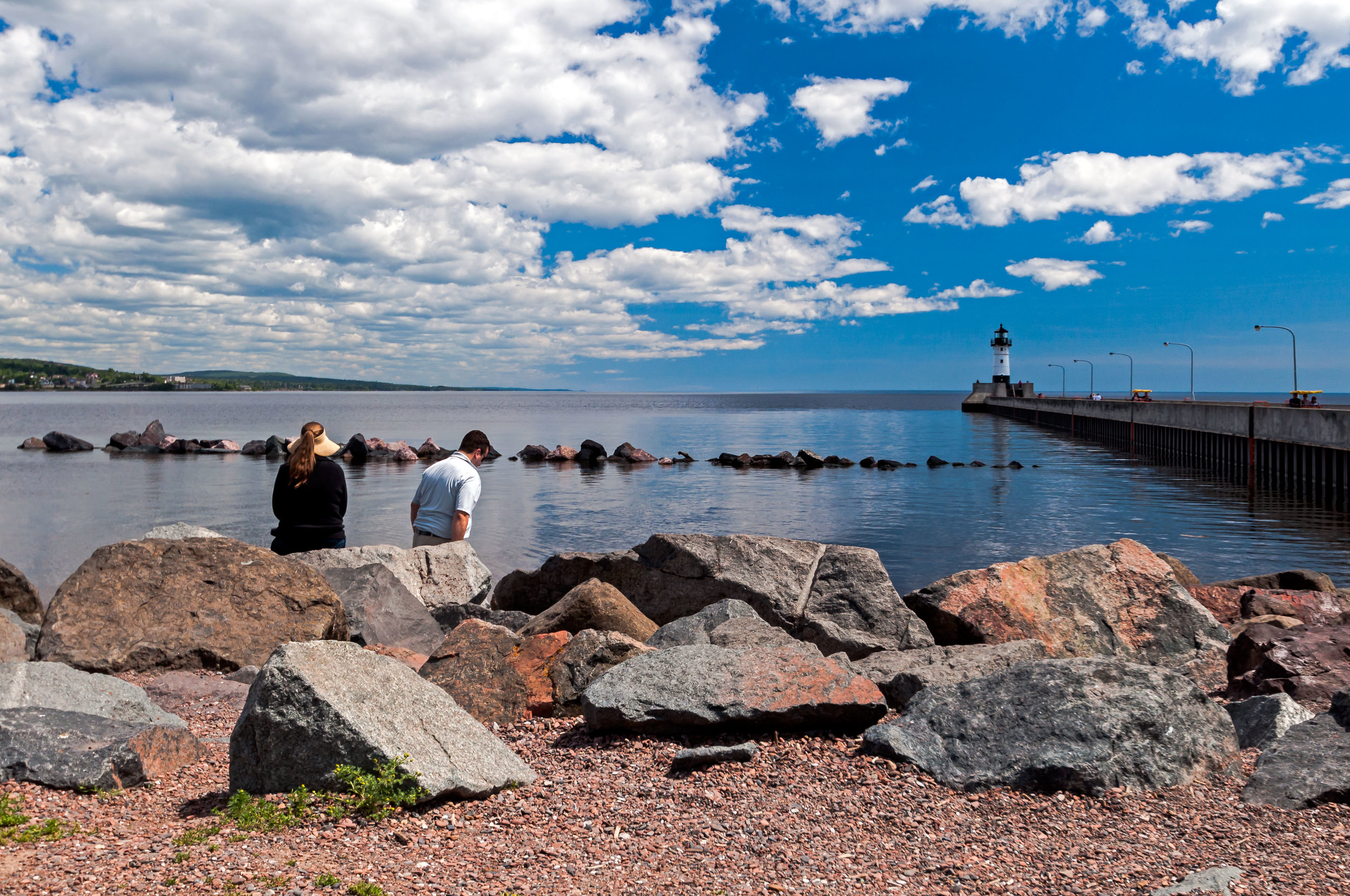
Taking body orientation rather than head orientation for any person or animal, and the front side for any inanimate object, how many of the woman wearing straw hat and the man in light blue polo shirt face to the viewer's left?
0

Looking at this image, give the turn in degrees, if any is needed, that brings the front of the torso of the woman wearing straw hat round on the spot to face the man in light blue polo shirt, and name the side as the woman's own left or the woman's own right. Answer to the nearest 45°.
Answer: approximately 90° to the woman's own right

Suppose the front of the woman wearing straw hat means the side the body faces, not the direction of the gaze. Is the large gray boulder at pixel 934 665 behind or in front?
behind

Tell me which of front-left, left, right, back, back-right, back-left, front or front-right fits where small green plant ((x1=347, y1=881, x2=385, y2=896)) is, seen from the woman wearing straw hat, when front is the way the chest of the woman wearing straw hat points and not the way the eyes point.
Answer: back

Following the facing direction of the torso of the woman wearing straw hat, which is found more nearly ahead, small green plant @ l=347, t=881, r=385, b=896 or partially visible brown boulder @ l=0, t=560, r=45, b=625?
the partially visible brown boulder

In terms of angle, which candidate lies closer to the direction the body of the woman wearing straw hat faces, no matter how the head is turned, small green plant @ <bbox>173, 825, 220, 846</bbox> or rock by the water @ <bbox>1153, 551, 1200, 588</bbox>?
the rock by the water

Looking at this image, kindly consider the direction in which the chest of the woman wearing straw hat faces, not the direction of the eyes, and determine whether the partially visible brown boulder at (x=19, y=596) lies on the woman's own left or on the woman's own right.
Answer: on the woman's own left

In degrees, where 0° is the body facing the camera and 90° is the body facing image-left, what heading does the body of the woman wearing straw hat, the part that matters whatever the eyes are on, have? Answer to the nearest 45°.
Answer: approximately 180°

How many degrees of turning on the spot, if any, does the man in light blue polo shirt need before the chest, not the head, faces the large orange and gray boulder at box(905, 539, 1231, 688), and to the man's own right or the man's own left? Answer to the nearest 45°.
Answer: approximately 90° to the man's own right

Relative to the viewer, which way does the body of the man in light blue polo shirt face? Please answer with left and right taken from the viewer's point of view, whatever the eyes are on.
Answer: facing away from the viewer and to the right of the viewer

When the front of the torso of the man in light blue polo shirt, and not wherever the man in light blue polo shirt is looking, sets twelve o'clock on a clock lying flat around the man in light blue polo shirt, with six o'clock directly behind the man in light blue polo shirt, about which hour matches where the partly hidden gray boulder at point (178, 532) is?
The partly hidden gray boulder is roughly at 8 o'clock from the man in light blue polo shirt.

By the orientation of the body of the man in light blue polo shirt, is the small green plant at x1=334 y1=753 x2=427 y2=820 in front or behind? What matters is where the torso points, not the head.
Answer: behind

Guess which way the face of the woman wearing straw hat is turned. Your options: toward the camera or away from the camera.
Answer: away from the camera
